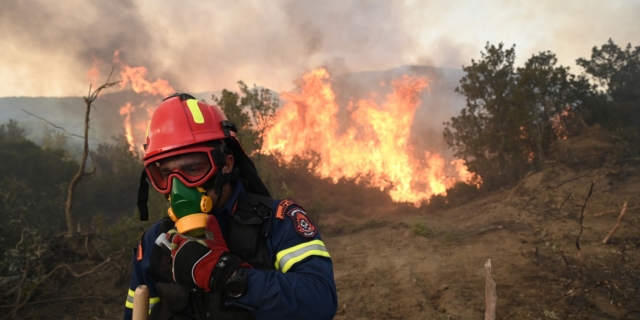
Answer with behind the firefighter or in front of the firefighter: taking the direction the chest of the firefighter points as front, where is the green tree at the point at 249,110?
behind

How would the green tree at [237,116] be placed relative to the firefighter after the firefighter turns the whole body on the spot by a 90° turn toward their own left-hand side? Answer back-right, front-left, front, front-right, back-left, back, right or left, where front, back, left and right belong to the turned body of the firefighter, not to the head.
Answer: back-left

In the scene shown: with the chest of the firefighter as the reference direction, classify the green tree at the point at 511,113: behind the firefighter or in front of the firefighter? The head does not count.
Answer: behind

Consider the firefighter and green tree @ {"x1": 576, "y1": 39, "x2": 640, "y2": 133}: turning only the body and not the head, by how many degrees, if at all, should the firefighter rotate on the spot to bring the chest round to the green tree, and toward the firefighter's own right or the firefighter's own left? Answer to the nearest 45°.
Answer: approximately 180°

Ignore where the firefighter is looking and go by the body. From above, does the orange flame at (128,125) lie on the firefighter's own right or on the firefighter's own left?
on the firefighter's own right

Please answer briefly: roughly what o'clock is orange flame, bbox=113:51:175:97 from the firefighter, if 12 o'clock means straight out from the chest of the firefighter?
The orange flame is roughly at 4 o'clock from the firefighter.

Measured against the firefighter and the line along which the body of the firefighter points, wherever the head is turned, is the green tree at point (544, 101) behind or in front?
behind

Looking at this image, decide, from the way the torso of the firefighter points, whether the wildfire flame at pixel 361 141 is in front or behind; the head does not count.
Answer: behind

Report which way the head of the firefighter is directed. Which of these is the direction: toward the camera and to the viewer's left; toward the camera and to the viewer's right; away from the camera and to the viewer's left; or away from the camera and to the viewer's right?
toward the camera and to the viewer's left

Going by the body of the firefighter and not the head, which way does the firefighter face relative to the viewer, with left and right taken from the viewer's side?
facing the viewer and to the left of the viewer
